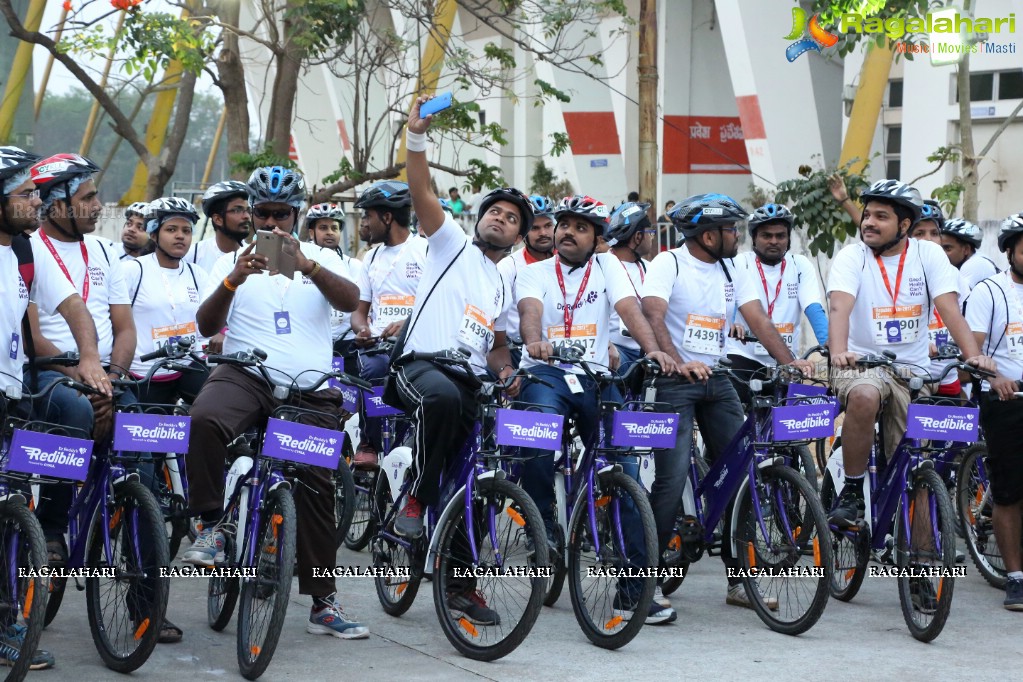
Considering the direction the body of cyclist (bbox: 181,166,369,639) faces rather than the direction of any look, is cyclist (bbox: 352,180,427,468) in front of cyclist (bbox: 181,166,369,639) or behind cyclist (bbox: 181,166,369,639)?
behind

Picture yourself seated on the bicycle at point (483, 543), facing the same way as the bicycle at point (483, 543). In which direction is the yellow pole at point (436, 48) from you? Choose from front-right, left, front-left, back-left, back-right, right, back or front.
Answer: back-left

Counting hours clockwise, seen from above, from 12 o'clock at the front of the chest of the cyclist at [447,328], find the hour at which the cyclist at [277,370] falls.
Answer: the cyclist at [277,370] is roughly at 4 o'clock from the cyclist at [447,328].

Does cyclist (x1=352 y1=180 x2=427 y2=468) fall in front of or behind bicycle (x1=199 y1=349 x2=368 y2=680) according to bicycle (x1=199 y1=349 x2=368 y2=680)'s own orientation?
behind

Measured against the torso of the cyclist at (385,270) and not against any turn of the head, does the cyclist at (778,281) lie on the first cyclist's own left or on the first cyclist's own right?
on the first cyclist's own left

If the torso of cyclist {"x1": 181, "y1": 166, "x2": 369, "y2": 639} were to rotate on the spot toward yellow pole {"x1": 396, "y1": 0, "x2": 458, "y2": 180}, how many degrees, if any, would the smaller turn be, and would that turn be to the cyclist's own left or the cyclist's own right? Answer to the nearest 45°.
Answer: approximately 180°

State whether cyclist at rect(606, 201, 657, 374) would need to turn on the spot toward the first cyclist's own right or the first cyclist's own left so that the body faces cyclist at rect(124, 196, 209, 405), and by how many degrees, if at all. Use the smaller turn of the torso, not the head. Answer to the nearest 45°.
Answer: approximately 90° to the first cyclist's own right
